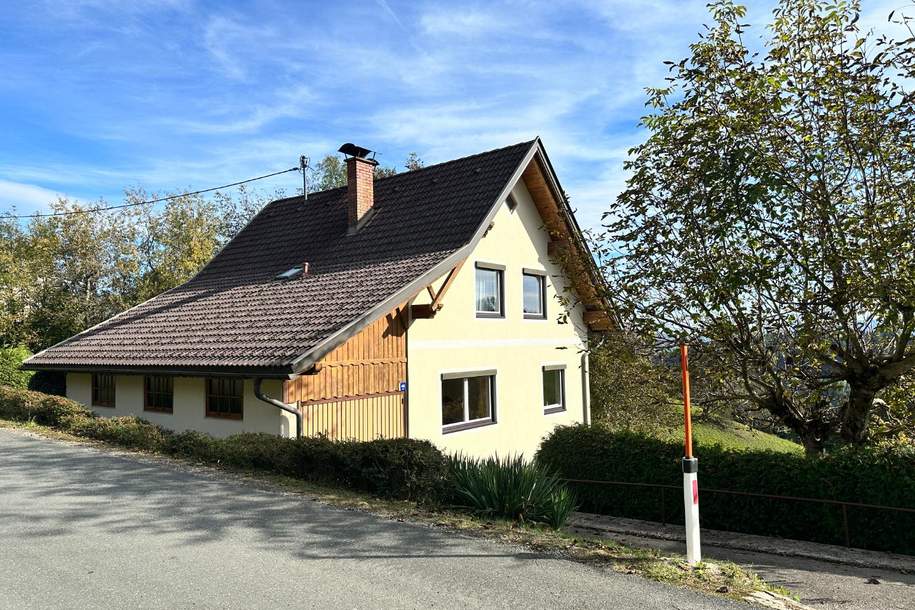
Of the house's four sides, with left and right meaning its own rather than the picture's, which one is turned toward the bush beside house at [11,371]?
back

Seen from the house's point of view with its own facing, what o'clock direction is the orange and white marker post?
The orange and white marker post is roughly at 1 o'clock from the house.

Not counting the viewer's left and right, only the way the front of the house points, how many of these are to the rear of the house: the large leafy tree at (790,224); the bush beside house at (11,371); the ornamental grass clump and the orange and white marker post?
1

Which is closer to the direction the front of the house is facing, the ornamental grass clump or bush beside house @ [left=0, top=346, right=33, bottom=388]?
the ornamental grass clump

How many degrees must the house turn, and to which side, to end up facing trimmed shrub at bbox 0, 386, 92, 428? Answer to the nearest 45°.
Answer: approximately 135° to its right

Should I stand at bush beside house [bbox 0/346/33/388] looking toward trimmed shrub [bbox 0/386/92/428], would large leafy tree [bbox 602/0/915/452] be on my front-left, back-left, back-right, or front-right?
front-left

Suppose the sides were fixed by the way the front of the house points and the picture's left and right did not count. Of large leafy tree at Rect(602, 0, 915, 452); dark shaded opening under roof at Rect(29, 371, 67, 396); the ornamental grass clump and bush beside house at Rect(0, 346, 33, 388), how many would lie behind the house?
2

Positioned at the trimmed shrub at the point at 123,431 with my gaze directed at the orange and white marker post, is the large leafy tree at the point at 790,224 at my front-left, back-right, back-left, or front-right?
front-left

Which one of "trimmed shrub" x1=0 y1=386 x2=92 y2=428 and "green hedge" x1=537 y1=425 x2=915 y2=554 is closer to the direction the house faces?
the green hedge

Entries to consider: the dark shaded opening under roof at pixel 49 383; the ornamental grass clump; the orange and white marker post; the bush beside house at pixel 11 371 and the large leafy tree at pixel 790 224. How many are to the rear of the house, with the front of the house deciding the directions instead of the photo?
2

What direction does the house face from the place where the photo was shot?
facing the viewer and to the right of the viewer

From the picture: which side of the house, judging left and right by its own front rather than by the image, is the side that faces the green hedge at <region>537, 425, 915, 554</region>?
front

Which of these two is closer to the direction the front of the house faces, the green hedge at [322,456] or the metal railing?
the metal railing

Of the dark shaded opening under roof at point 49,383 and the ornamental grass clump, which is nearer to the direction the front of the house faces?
the ornamental grass clump

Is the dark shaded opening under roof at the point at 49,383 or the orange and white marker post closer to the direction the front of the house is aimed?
the orange and white marker post
